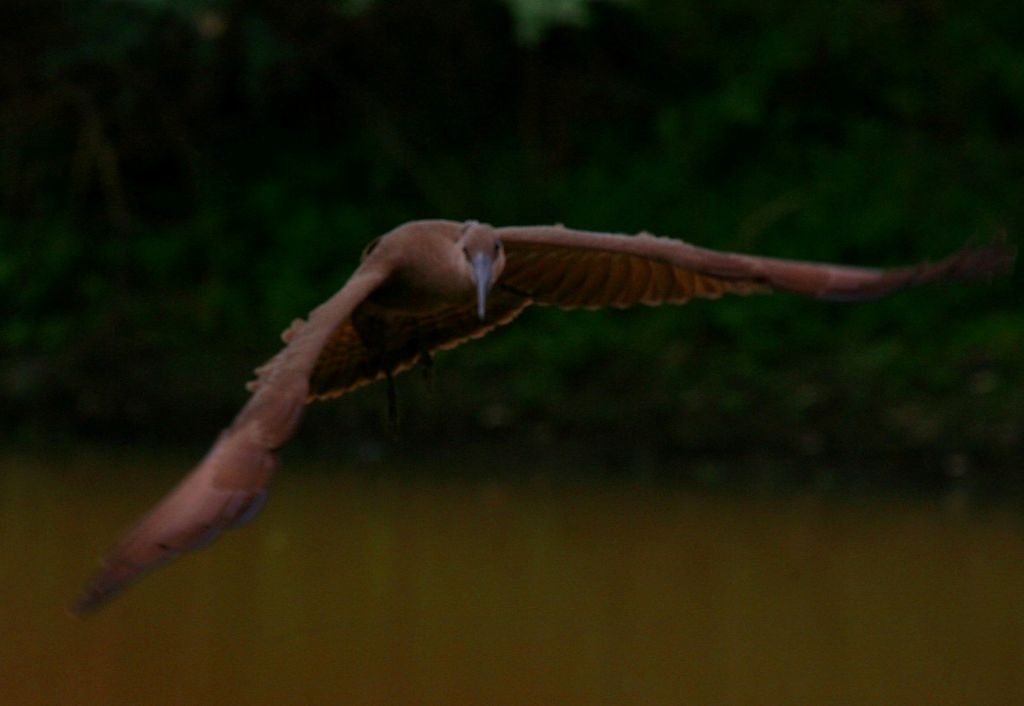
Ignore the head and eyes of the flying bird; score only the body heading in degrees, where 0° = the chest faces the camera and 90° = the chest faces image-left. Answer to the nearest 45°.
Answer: approximately 0°
